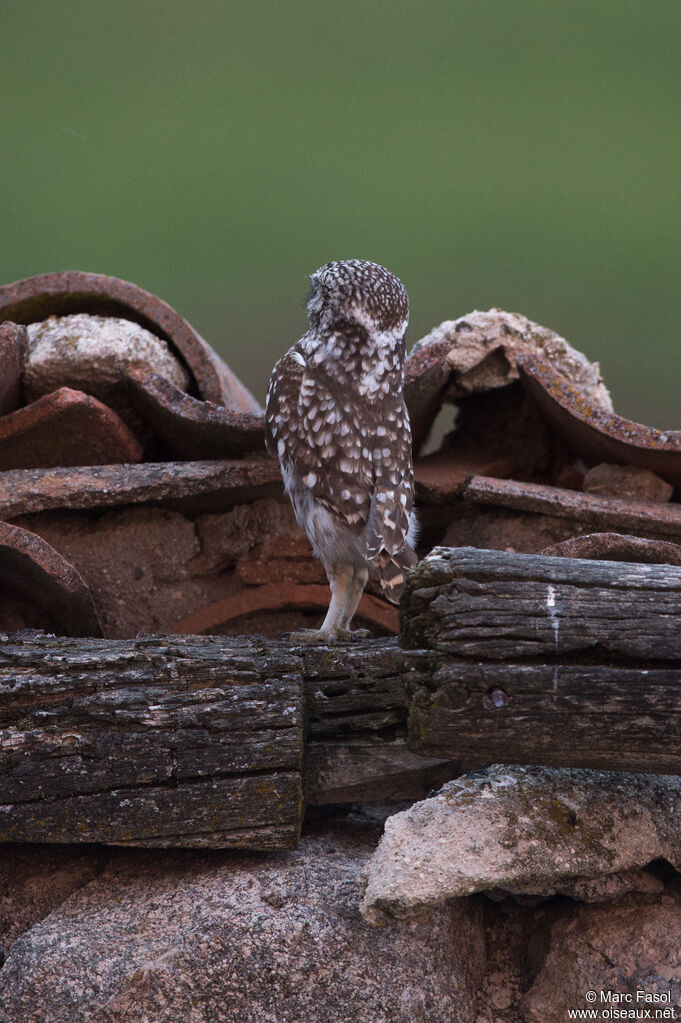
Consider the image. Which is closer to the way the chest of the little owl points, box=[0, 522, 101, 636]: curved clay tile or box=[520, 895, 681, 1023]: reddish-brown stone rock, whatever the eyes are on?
the curved clay tile

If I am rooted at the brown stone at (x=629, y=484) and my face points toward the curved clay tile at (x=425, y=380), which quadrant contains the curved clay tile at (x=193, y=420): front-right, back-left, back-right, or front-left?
front-left

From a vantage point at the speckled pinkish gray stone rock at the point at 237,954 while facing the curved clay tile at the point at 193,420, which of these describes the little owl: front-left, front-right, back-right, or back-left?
front-right

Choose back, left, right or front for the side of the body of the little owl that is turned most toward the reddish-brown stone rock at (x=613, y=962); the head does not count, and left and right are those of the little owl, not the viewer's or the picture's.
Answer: back

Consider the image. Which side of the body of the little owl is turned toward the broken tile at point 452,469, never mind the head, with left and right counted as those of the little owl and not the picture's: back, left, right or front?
right

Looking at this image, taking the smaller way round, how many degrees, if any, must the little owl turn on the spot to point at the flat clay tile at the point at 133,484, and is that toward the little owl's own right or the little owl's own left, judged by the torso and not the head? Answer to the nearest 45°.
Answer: approximately 45° to the little owl's own left

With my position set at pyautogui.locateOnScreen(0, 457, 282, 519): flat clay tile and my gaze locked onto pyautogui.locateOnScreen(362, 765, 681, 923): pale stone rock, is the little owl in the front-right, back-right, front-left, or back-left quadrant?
front-left

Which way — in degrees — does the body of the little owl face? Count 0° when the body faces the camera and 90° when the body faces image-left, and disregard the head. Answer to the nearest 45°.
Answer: approximately 135°

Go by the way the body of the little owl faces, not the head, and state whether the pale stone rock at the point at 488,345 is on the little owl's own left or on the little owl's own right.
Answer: on the little owl's own right

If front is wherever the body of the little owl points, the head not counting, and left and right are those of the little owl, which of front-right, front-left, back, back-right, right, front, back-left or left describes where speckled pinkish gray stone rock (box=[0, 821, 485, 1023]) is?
back-left
